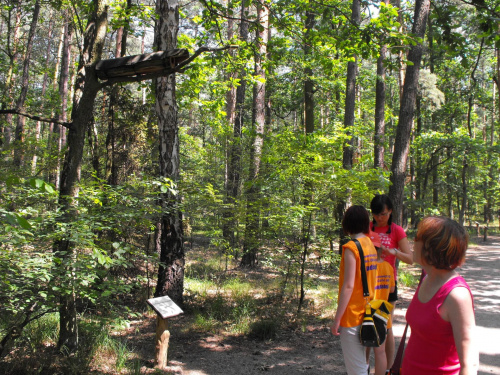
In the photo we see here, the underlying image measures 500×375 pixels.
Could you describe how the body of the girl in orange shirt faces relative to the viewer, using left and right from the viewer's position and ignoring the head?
facing away from the viewer and to the left of the viewer

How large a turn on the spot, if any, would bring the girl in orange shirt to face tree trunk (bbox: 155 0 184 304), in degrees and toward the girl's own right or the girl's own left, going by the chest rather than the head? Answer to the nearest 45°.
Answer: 0° — they already face it

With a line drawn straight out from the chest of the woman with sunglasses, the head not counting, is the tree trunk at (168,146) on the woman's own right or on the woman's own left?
on the woman's own right

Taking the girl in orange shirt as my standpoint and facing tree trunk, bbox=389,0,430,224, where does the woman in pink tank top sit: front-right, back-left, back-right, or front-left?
back-right

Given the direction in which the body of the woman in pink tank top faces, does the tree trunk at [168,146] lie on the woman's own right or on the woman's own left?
on the woman's own right
